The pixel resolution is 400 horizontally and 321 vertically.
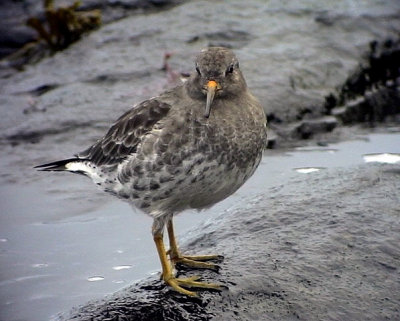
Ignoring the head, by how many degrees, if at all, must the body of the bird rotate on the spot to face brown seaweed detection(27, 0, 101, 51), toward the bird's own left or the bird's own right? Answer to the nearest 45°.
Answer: approximately 135° to the bird's own left

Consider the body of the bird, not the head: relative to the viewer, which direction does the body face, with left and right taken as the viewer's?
facing the viewer and to the right of the viewer
